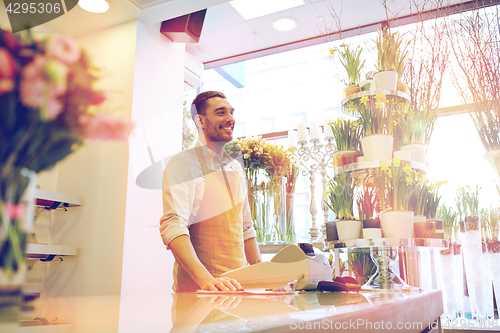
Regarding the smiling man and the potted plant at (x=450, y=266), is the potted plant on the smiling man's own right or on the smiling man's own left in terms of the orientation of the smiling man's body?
on the smiling man's own left

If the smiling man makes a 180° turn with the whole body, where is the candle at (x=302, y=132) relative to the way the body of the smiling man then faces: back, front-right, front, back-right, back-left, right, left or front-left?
right

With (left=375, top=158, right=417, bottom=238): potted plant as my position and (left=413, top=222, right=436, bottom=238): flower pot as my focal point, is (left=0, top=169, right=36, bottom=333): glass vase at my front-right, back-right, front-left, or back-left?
back-right

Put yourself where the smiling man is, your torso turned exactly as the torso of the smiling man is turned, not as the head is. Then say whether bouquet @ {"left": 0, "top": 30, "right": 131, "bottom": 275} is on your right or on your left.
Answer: on your right

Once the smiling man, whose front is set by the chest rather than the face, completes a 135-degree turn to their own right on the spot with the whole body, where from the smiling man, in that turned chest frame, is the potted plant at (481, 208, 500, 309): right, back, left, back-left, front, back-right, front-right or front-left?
back

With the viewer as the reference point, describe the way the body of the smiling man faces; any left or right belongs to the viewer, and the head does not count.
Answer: facing the viewer and to the right of the viewer

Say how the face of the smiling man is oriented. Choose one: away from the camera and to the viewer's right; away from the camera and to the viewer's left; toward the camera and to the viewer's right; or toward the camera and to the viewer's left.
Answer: toward the camera and to the viewer's right

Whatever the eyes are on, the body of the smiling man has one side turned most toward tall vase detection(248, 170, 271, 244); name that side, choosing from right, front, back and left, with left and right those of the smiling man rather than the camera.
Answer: left

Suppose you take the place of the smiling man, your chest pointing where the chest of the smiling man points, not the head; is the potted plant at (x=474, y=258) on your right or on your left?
on your left

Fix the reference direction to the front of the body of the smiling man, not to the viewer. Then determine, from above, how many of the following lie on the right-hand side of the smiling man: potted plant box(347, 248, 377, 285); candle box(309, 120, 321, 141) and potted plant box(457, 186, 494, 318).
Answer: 0

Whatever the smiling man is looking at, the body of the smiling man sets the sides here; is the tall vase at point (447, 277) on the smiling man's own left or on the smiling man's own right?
on the smiling man's own left

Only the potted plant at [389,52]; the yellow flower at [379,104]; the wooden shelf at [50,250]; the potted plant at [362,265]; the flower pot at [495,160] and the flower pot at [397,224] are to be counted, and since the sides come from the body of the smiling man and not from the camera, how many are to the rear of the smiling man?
1

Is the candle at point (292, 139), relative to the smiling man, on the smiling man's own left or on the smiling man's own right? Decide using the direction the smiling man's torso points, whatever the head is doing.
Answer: on the smiling man's own left
